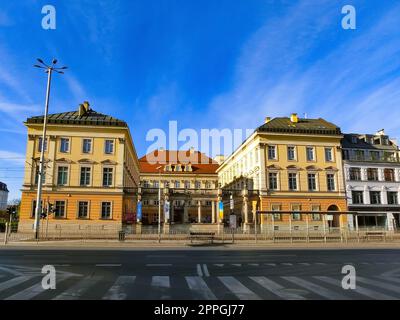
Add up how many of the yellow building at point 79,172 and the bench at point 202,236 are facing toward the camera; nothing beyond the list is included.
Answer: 2

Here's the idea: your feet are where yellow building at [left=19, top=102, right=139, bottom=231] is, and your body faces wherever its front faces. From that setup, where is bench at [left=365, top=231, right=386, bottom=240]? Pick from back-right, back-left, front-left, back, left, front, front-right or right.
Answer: front-left

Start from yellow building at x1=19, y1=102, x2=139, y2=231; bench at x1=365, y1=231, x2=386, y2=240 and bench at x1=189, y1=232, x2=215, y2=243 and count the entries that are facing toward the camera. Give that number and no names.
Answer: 3

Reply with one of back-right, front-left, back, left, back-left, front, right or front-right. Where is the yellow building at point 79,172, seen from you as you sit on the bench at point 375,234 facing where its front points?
right

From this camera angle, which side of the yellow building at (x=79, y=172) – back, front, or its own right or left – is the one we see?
front

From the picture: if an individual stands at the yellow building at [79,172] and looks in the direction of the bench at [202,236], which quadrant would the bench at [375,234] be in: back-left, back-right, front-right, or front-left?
front-left

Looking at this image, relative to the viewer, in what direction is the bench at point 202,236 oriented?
toward the camera

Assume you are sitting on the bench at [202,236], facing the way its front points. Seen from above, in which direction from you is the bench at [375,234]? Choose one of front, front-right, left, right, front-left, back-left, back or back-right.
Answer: left

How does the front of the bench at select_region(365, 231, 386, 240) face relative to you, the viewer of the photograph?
facing the viewer

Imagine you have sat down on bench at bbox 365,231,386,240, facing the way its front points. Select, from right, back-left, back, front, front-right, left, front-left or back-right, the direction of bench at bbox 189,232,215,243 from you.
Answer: front-right

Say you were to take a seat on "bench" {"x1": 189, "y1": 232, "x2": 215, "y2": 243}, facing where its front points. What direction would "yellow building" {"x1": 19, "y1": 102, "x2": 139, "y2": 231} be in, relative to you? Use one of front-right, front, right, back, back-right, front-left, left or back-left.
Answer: back-right

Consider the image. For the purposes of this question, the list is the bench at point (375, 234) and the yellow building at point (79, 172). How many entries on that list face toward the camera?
2
